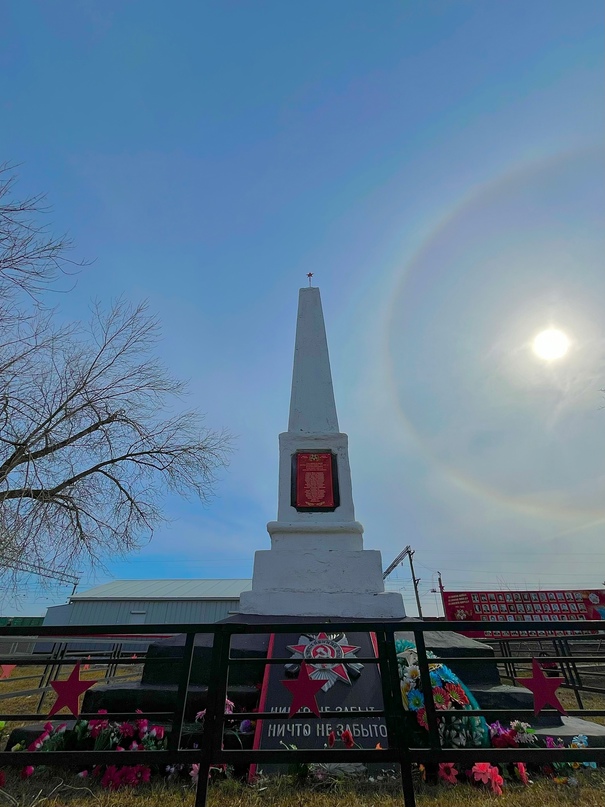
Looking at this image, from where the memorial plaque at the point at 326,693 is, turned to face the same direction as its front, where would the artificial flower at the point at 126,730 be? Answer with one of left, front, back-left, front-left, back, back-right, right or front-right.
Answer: right

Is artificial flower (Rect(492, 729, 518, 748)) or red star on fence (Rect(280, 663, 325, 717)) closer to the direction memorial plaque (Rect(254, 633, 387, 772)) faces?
the red star on fence

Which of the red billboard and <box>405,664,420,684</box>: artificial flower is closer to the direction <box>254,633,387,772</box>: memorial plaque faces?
the artificial flower

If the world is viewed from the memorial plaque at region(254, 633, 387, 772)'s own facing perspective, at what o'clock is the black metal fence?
The black metal fence is roughly at 12 o'clock from the memorial plaque.

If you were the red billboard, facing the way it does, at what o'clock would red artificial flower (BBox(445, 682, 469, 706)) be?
The red artificial flower is roughly at 12 o'clock from the red billboard.

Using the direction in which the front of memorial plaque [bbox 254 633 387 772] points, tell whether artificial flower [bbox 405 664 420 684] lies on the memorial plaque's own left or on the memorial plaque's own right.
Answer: on the memorial plaque's own left

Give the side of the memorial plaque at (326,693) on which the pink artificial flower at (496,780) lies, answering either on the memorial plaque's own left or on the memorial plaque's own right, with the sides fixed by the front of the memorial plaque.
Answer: on the memorial plaque's own left

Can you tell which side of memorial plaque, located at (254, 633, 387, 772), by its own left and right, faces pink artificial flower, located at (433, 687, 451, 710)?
left

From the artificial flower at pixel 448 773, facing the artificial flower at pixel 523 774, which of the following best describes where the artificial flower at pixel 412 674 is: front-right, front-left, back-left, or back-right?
back-left

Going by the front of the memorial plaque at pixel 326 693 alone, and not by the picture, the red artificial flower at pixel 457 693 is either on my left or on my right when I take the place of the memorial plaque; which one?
on my left

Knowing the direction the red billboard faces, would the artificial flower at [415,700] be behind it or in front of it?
in front

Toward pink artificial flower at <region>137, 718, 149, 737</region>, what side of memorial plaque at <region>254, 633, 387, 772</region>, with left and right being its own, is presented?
right

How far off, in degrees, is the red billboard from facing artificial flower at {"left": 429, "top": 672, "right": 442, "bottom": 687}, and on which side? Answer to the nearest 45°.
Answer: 0° — it already faces it

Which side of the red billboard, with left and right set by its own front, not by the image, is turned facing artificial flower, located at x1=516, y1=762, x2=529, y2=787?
front

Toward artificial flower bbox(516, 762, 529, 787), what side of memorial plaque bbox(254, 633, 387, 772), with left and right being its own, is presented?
left

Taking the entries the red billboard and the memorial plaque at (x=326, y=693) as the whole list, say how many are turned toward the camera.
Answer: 2

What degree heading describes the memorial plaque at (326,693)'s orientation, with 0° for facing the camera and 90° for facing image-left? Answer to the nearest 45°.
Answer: approximately 0°
